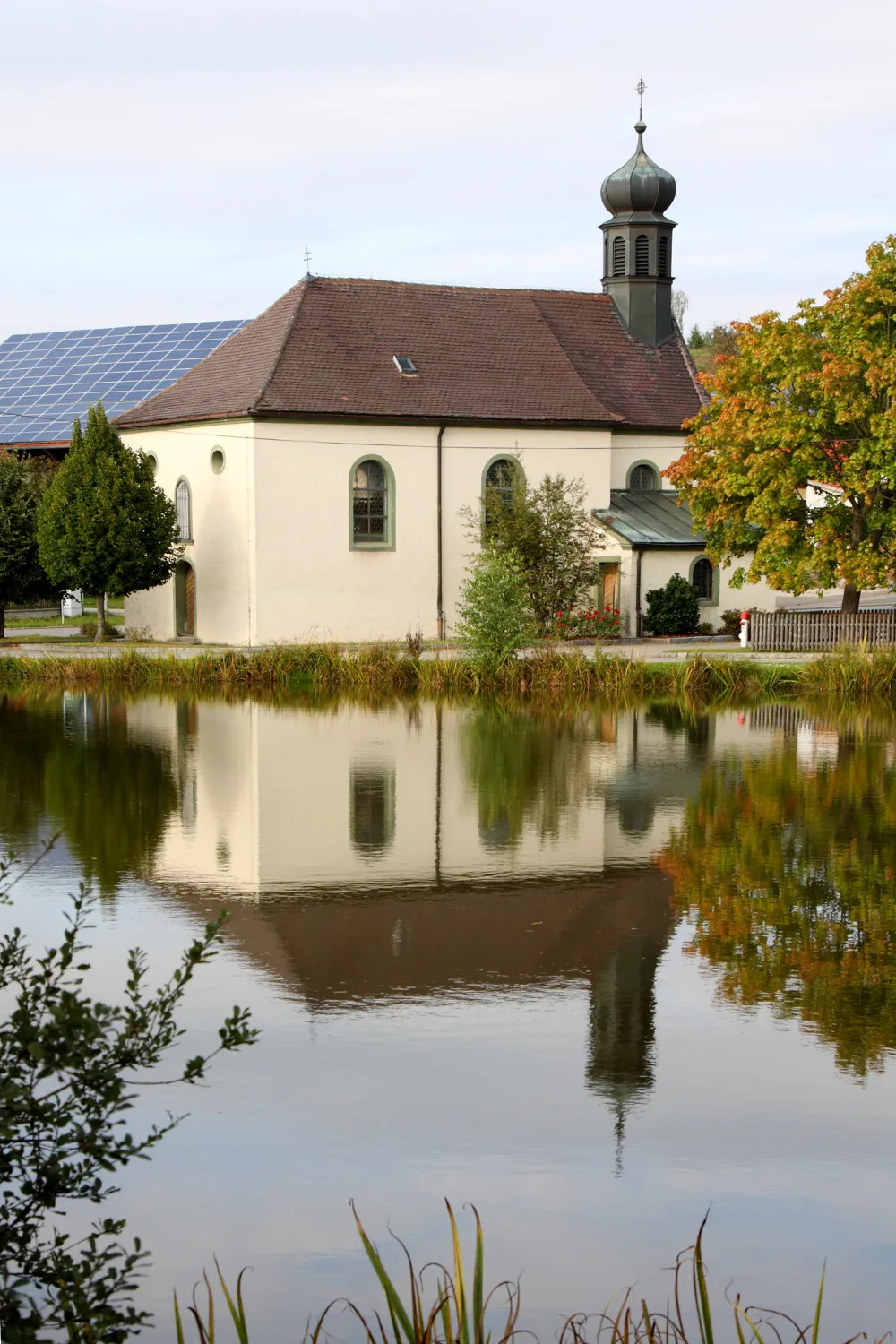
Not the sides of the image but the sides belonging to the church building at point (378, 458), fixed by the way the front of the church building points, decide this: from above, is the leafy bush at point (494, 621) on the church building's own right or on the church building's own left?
on the church building's own left

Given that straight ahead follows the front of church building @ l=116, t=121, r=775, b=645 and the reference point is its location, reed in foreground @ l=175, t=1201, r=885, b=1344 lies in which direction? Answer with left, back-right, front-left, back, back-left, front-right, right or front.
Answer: front-left

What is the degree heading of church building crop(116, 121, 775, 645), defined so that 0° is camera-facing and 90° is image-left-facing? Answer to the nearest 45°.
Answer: approximately 45°

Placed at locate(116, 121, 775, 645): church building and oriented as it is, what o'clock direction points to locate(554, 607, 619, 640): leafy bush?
The leafy bush is roughly at 8 o'clock from the church building.

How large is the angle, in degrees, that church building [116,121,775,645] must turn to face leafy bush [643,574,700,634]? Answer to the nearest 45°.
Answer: approximately 135° to its left

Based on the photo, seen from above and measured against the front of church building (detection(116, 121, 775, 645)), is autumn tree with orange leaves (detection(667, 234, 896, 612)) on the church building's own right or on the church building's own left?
on the church building's own left
